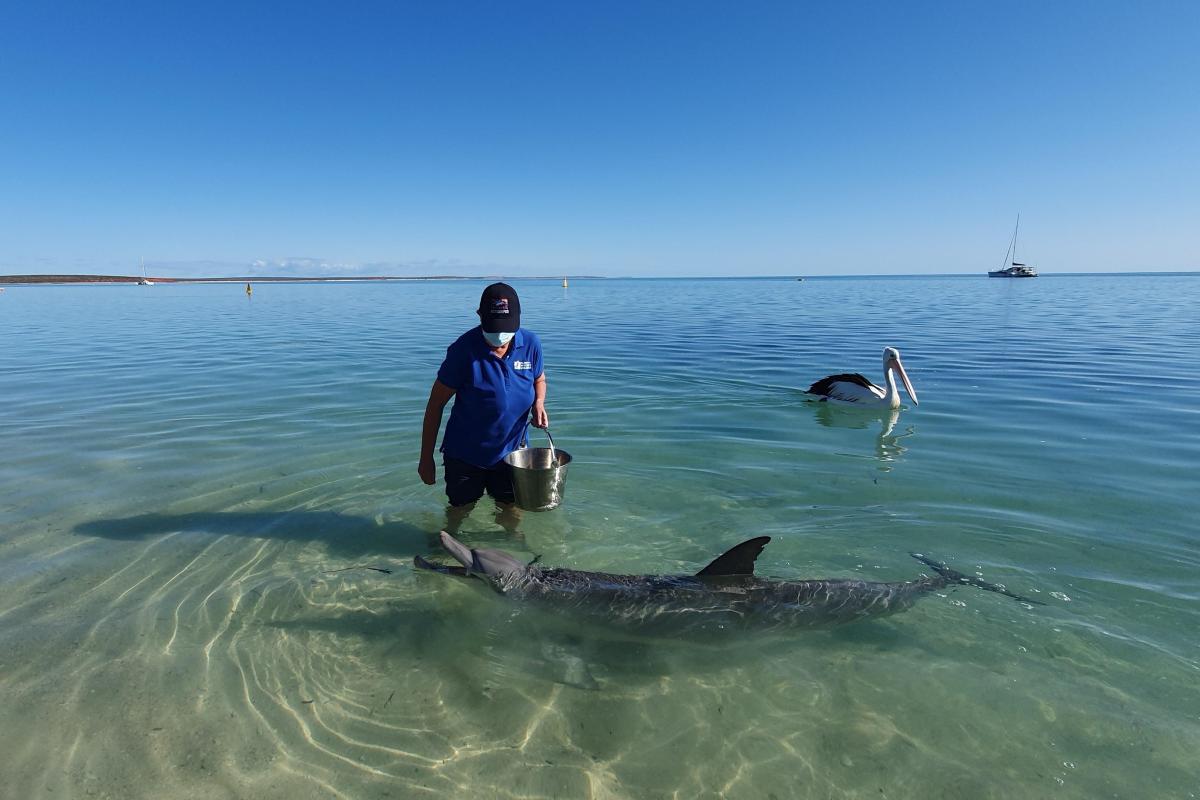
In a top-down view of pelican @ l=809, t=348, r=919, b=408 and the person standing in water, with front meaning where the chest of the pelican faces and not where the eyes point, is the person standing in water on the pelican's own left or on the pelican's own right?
on the pelican's own right

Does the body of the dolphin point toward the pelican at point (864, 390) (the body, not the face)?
no

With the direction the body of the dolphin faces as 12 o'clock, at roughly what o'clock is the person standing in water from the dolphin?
The person standing in water is roughly at 1 o'clock from the dolphin.

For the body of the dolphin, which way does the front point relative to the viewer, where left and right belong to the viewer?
facing to the left of the viewer

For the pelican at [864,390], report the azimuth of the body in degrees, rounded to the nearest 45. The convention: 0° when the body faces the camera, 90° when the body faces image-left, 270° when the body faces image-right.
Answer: approximately 270°

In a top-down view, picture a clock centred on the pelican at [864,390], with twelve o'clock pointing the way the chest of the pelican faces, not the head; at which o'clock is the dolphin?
The dolphin is roughly at 3 o'clock from the pelican.

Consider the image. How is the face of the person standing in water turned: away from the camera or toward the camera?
toward the camera

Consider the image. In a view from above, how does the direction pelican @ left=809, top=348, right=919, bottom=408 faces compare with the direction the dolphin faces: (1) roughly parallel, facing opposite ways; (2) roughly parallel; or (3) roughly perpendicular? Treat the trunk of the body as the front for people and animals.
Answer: roughly parallel, facing opposite ways

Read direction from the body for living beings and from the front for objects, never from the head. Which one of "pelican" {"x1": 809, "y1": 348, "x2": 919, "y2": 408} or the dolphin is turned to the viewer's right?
the pelican

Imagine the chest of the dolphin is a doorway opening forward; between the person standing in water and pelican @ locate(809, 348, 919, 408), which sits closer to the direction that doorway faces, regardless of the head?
the person standing in water

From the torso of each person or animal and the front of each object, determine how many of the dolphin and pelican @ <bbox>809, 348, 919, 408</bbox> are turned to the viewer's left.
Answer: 1
